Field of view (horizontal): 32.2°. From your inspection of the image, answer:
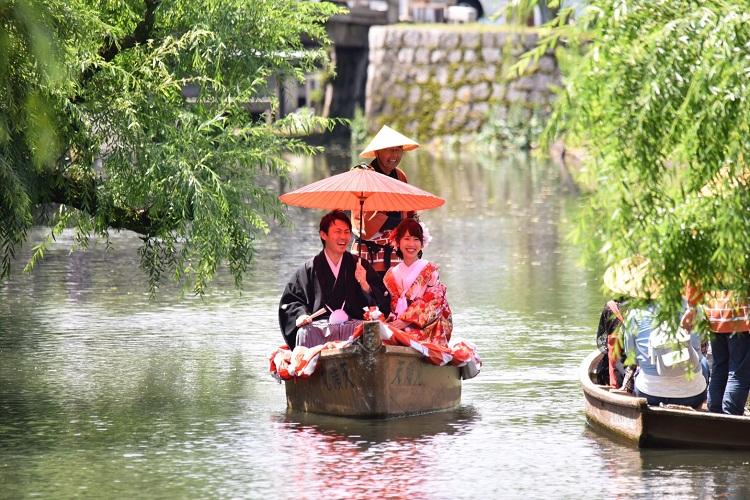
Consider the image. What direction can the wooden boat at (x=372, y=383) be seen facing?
toward the camera

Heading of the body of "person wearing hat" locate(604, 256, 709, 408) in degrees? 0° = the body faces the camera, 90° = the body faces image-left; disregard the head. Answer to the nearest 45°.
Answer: approximately 135°

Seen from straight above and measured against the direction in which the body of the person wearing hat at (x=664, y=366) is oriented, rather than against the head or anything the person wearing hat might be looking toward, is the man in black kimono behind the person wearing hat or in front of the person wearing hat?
in front

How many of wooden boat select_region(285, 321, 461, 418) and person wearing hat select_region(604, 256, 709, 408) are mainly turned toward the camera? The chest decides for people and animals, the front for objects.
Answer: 1

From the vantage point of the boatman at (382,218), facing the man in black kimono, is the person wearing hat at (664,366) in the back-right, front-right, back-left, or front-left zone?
front-left

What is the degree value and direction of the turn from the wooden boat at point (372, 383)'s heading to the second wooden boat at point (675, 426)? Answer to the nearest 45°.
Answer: approximately 45° to its left

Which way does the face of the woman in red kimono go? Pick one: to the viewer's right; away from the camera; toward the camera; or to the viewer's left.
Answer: toward the camera

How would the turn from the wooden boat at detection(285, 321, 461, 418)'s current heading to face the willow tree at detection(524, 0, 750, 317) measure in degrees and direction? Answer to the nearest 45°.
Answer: approximately 45° to its left

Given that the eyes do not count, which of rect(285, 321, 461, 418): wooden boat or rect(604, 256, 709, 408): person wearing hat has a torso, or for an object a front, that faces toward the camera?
the wooden boat
